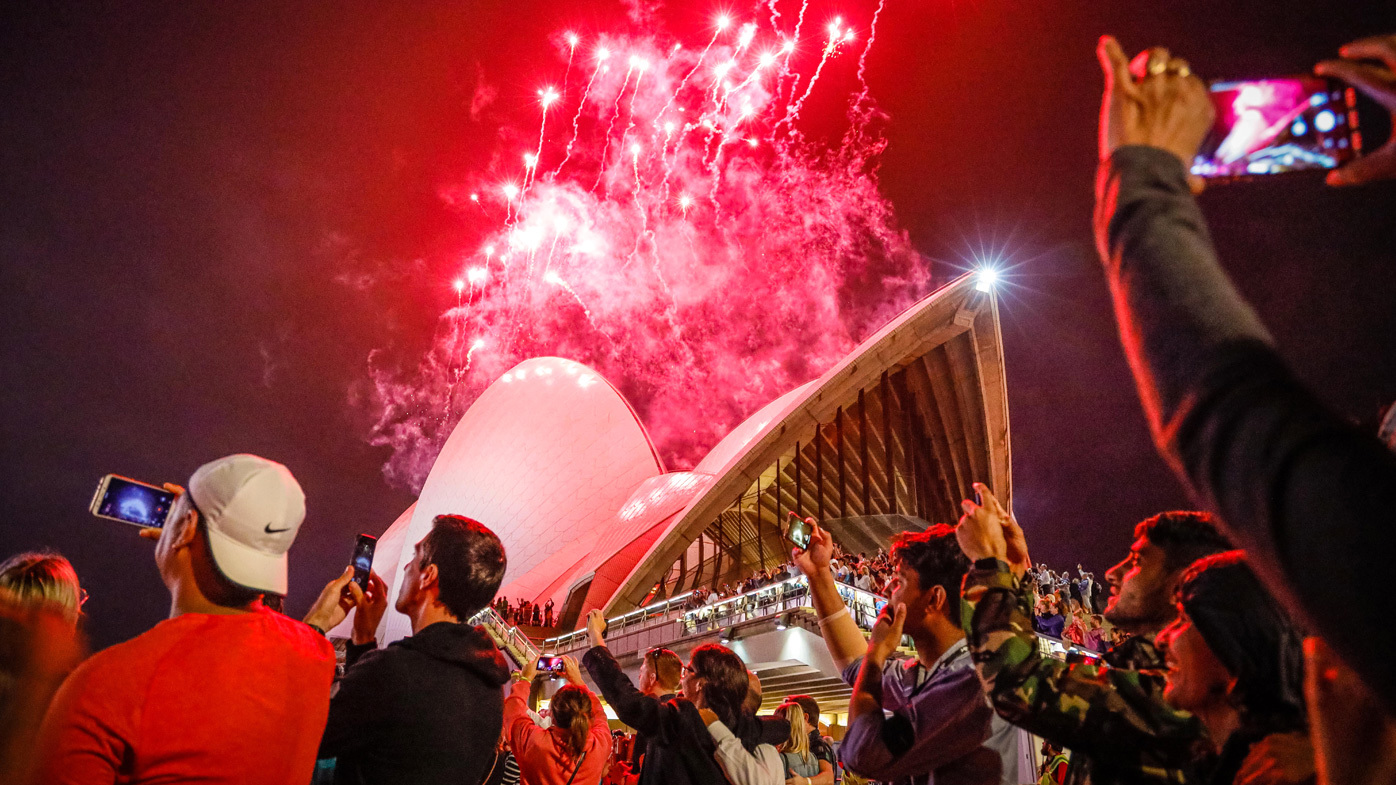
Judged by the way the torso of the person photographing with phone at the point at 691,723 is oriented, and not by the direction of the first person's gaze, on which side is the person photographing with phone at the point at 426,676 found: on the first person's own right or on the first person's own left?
on the first person's own left

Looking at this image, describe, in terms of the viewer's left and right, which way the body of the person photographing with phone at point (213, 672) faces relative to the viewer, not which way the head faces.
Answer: facing away from the viewer and to the left of the viewer

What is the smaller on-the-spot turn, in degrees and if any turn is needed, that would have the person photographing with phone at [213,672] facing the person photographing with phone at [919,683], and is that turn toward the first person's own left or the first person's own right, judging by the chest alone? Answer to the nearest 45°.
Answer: approximately 135° to the first person's own right

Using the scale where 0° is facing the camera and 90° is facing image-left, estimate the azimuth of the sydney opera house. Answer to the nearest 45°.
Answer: approximately 315°

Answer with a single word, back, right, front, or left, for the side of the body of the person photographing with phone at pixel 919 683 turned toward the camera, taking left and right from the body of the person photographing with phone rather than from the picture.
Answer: left

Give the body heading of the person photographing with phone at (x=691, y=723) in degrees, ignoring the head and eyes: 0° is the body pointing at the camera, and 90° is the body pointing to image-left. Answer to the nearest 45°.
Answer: approximately 135°

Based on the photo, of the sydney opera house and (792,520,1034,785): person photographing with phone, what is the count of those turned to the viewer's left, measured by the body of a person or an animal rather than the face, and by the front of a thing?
1

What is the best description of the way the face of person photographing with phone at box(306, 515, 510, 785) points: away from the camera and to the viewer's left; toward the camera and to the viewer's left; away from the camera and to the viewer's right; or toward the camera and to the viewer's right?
away from the camera and to the viewer's left

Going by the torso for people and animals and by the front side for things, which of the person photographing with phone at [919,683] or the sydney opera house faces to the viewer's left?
the person photographing with phone

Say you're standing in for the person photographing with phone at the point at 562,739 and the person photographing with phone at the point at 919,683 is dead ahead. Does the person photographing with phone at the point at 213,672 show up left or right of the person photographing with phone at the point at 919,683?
right

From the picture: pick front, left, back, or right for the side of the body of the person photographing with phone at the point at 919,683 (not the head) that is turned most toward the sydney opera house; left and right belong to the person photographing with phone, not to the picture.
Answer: right

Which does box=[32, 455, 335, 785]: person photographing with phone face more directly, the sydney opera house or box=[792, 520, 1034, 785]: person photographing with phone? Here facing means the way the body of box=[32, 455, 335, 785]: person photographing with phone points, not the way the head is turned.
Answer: the sydney opera house

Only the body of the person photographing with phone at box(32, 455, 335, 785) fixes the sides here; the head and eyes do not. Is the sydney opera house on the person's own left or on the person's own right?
on the person's own right

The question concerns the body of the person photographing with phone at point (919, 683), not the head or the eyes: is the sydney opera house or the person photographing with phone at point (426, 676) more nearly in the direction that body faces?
the person photographing with phone
